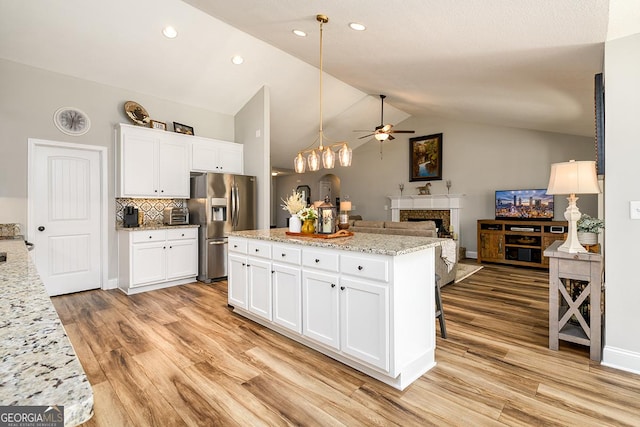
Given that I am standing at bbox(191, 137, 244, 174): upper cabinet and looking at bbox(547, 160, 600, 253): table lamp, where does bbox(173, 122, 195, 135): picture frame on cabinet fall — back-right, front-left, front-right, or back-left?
back-right

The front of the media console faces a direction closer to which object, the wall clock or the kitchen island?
the kitchen island

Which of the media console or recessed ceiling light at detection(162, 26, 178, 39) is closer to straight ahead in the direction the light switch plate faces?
the recessed ceiling light

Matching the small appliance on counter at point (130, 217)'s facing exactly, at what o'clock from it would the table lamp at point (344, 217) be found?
The table lamp is roughly at 11 o'clock from the small appliance on counter.

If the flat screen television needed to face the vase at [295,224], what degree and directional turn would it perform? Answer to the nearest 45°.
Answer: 0° — it already faces it

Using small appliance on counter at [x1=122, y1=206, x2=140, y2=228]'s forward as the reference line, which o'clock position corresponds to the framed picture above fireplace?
The framed picture above fireplace is roughly at 9 o'clock from the small appliance on counter.
